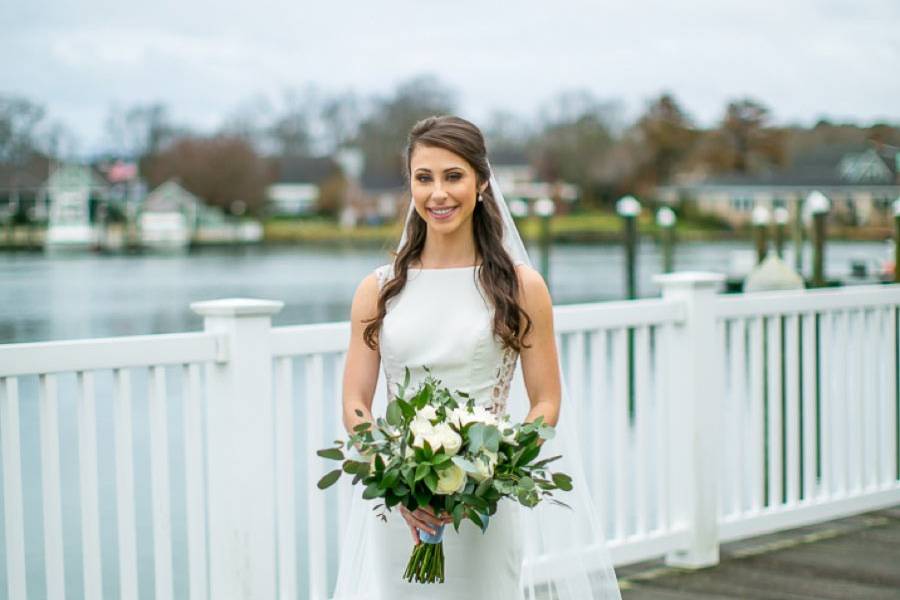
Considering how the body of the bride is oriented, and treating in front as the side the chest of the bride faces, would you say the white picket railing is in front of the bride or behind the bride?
behind

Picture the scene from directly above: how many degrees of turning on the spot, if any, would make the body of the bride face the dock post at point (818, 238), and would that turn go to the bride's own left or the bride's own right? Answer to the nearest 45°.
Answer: approximately 180°

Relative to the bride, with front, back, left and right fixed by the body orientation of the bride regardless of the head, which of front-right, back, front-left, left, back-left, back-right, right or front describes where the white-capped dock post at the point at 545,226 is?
back

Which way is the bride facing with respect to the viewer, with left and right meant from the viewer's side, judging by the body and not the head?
facing the viewer
